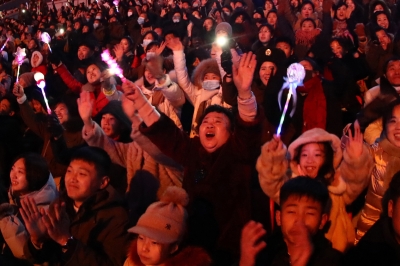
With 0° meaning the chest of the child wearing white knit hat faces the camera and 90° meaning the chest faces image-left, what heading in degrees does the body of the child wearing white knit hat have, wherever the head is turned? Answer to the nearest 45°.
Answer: approximately 45°
